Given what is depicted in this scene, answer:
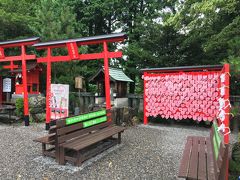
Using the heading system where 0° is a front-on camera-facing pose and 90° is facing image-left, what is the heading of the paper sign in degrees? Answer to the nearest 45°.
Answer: approximately 0°

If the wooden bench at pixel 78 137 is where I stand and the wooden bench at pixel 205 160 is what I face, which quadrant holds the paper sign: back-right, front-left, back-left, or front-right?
back-left

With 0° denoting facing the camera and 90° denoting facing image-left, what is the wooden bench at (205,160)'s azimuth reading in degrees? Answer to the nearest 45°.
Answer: approximately 90°

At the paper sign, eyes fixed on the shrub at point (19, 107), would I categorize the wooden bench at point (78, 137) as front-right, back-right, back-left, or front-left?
back-left

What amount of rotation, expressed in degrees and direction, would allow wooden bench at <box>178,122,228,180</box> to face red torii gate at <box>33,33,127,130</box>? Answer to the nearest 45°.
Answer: approximately 45° to its right

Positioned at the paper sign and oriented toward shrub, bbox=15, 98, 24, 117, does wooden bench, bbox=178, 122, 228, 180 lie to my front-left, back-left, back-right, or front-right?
back-left

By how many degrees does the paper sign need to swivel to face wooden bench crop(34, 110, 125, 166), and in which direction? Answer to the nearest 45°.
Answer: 0° — it already faces it

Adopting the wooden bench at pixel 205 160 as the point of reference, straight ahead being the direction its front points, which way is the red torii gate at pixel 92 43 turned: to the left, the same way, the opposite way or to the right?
to the left

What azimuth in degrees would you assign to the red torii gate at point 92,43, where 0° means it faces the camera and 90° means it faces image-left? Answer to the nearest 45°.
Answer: approximately 45°

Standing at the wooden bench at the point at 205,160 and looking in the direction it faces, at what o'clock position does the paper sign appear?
The paper sign is roughly at 1 o'clock from the wooden bench.

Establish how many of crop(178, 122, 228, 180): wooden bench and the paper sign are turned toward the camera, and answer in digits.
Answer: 1
